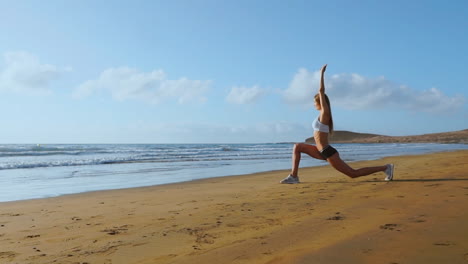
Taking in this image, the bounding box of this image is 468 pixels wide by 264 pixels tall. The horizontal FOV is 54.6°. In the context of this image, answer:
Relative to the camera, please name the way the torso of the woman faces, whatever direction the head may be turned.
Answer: to the viewer's left
